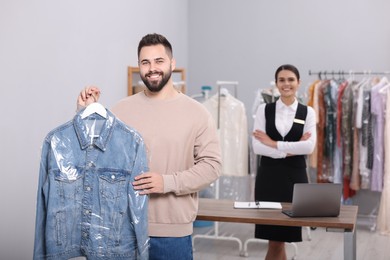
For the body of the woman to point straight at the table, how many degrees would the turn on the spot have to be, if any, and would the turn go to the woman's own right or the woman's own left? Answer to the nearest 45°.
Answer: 0° — they already face it

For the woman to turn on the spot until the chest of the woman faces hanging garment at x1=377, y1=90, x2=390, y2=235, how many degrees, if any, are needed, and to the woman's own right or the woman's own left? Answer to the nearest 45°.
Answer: approximately 135° to the woman's own left

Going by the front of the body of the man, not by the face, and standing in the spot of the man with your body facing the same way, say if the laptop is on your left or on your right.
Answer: on your left

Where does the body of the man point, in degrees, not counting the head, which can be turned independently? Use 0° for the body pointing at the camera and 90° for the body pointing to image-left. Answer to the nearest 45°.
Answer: approximately 0°

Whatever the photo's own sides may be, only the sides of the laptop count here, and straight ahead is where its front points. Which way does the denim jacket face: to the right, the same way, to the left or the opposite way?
the opposite way

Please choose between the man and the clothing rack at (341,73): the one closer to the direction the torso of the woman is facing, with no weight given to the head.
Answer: the man

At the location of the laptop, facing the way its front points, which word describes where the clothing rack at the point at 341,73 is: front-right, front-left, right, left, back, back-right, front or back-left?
front-right

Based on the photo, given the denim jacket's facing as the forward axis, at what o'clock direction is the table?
The table is roughly at 8 o'clock from the denim jacket.
